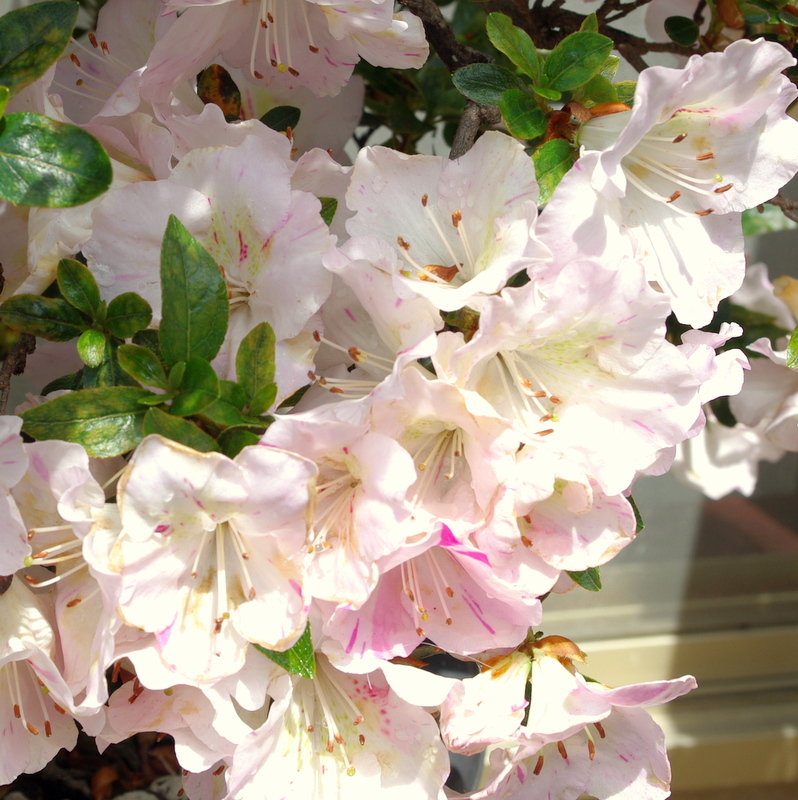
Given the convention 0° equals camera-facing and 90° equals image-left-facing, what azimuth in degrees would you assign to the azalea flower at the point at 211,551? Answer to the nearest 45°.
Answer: approximately 0°

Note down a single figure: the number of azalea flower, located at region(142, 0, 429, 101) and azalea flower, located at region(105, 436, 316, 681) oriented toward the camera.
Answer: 2
